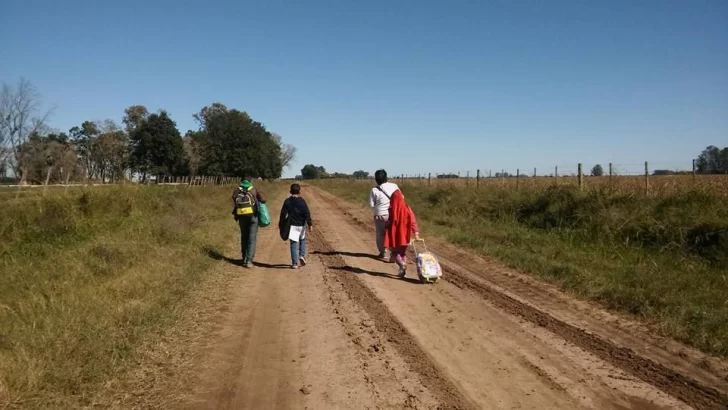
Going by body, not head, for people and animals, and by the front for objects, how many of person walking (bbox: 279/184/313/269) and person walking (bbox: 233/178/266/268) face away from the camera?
2

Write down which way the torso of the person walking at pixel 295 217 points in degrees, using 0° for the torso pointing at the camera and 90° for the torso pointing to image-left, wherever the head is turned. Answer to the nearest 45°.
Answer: approximately 180°

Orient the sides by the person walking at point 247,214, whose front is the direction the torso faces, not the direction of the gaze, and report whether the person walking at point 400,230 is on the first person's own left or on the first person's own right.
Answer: on the first person's own right

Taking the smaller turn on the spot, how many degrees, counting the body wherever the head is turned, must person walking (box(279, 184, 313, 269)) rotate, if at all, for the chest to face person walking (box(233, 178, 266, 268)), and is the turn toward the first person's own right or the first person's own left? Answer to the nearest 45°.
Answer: approximately 90° to the first person's own left

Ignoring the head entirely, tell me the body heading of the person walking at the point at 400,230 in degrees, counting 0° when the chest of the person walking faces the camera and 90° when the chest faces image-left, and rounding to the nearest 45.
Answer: approximately 135°

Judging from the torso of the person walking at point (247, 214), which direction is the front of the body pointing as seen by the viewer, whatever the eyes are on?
away from the camera

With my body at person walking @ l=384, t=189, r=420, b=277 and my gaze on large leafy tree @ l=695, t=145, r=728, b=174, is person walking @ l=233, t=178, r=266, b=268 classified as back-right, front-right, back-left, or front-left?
back-left

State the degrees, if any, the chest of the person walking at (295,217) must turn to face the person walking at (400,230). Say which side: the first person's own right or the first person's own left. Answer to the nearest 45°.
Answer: approximately 135° to the first person's own right

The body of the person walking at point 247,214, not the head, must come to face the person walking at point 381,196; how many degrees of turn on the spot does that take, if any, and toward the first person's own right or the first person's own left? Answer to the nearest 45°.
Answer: approximately 90° to the first person's own right

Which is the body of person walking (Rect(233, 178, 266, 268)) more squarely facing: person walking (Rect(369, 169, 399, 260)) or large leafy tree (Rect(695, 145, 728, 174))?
the large leafy tree

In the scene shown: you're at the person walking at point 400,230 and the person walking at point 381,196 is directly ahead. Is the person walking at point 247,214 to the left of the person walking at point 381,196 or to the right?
left
